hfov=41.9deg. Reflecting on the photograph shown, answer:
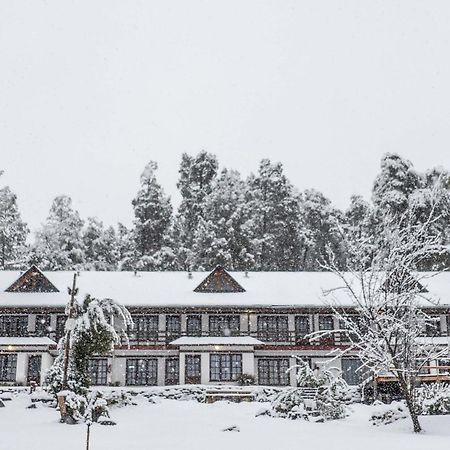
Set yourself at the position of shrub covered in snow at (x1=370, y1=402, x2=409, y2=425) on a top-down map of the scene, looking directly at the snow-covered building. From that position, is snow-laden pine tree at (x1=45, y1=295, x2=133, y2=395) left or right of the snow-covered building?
left

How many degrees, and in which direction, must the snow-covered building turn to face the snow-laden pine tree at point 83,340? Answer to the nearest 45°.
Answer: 0° — it already faces it

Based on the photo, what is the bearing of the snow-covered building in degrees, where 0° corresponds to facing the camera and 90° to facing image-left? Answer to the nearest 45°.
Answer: approximately 0°

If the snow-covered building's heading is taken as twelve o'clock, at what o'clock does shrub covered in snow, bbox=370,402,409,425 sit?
The shrub covered in snow is roughly at 11 o'clock from the snow-covered building.

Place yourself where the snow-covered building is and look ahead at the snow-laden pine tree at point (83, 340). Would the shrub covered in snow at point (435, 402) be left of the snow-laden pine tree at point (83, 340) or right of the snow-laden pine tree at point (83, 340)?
left

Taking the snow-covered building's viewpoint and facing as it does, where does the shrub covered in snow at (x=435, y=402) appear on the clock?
The shrub covered in snow is roughly at 11 o'clock from the snow-covered building.
